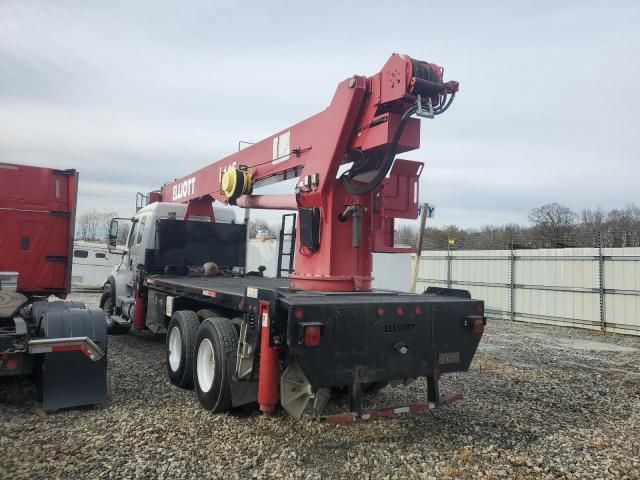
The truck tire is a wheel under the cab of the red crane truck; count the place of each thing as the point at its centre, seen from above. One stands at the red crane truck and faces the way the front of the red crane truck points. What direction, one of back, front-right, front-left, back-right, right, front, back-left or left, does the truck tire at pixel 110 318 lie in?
front

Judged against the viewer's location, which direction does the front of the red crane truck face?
facing away from the viewer and to the left of the viewer

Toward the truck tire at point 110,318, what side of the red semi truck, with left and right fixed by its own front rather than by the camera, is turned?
front

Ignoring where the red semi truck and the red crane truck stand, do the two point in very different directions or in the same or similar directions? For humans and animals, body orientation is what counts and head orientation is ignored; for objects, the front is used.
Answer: same or similar directions

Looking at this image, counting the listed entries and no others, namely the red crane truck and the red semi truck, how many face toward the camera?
0

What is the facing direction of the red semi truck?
away from the camera

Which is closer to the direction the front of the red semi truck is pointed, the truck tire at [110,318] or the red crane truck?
the truck tire
